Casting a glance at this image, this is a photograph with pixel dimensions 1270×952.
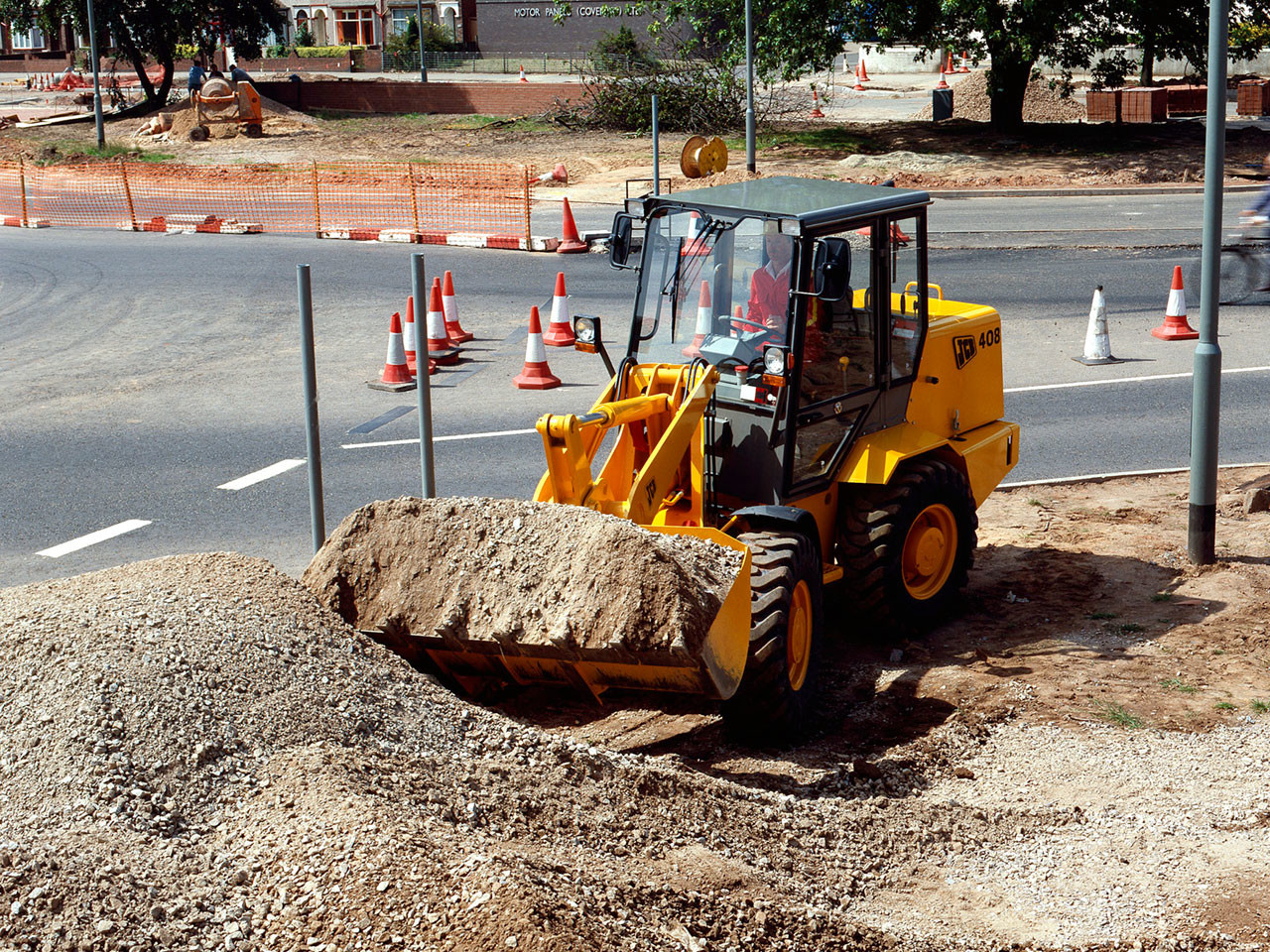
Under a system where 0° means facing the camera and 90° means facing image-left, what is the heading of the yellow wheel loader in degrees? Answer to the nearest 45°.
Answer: approximately 45°

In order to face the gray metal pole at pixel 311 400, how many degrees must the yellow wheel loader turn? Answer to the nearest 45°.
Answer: approximately 45° to its right

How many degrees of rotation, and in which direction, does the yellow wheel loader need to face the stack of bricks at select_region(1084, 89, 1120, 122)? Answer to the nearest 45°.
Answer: approximately 135° to its right

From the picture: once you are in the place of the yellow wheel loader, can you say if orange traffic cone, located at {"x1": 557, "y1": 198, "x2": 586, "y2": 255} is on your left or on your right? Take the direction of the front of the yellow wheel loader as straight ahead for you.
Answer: on your right

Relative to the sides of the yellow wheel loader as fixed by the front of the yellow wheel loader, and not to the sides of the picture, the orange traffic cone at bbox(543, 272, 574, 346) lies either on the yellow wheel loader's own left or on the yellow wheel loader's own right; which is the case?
on the yellow wheel loader's own right

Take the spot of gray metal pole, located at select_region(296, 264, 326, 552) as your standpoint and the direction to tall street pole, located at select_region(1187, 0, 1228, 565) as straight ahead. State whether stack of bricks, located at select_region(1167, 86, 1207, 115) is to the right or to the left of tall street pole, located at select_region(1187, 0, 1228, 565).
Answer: left

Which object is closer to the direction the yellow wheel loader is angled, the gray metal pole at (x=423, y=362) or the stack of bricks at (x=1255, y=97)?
the gray metal pole

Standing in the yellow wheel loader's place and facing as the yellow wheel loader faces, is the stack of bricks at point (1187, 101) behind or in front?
behind
